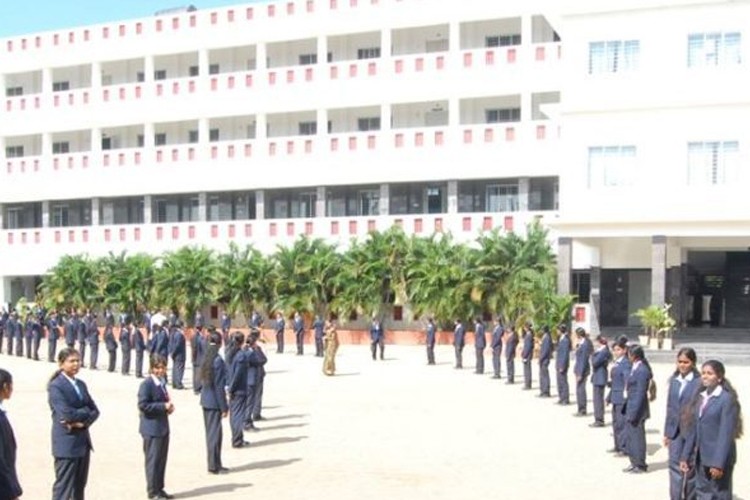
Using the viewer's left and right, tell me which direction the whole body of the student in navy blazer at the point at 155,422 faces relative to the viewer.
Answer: facing the viewer and to the right of the viewer

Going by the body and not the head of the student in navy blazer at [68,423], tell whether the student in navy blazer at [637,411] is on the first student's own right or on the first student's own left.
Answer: on the first student's own left

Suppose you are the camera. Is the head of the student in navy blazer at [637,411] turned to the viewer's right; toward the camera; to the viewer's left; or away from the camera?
to the viewer's left

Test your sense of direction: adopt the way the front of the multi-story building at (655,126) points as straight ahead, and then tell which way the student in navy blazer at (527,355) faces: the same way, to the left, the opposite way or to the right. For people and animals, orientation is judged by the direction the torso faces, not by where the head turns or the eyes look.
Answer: to the right

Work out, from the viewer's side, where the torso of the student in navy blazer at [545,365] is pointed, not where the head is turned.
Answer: to the viewer's left

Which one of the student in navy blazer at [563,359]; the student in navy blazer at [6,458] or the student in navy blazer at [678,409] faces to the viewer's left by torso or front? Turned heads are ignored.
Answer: the student in navy blazer at [563,359]

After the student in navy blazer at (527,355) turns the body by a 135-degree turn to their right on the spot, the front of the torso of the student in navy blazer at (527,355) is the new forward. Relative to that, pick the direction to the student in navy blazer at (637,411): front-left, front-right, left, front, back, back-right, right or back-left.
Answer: back-right

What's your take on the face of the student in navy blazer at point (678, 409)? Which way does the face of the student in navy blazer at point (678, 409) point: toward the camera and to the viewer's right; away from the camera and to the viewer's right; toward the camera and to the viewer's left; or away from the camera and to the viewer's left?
toward the camera and to the viewer's left

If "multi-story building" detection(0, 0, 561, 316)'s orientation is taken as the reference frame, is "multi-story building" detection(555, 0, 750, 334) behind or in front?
in front

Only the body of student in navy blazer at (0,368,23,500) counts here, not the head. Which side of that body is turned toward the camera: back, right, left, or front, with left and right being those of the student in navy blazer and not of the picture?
right
